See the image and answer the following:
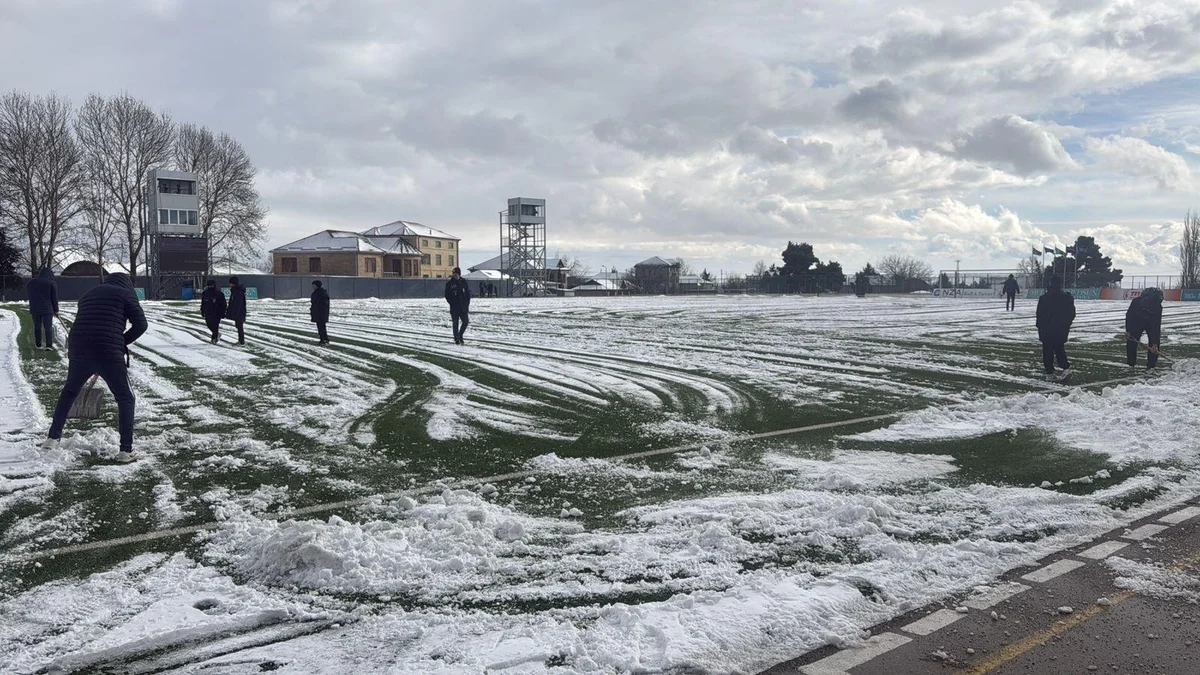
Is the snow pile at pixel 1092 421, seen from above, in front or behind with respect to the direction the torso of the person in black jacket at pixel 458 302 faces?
in front

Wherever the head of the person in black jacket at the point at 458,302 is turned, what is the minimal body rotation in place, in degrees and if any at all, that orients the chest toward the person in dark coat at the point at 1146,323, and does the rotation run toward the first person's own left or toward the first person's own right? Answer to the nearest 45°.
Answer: approximately 45° to the first person's own left

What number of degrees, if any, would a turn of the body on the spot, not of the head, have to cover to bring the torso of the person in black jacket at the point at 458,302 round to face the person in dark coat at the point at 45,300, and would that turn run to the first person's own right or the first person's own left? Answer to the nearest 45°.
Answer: approximately 90° to the first person's own right

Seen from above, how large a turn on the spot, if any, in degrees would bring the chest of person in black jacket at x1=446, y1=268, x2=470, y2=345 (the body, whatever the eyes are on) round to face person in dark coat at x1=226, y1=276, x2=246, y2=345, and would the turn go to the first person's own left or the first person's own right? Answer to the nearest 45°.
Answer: approximately 90° to the first person's own right

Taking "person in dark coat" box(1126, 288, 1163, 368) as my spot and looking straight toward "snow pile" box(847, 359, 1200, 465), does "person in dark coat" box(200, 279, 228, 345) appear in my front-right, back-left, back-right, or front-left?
front-right

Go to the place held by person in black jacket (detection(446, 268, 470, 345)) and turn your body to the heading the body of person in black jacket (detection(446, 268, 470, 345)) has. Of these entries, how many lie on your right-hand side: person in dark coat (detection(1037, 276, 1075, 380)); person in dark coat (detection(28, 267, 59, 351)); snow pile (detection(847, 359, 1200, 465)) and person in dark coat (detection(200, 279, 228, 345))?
2

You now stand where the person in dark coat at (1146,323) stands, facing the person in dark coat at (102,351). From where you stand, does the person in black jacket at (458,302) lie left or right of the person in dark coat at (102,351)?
right

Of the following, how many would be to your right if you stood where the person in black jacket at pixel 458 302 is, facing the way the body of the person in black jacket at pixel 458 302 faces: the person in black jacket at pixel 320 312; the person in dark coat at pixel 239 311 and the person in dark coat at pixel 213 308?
3

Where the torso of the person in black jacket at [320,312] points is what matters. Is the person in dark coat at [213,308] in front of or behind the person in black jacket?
in front

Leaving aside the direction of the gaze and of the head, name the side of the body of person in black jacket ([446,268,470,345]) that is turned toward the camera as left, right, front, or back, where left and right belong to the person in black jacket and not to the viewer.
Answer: front
